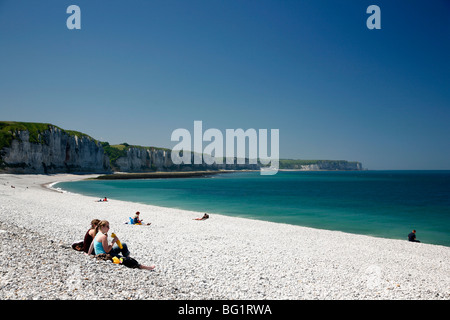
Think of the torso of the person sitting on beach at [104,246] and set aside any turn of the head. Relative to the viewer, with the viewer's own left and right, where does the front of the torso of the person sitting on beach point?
facing to the right of the viewer
